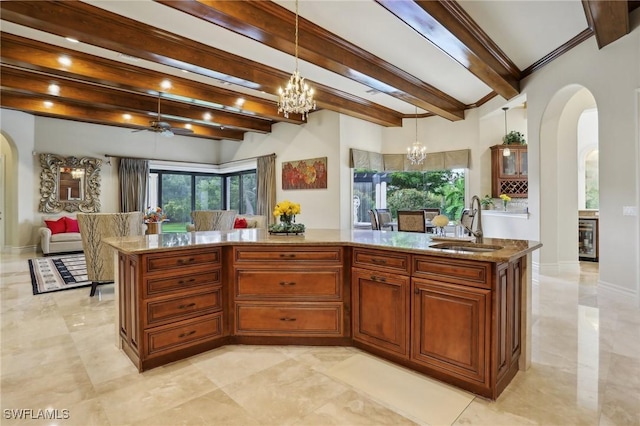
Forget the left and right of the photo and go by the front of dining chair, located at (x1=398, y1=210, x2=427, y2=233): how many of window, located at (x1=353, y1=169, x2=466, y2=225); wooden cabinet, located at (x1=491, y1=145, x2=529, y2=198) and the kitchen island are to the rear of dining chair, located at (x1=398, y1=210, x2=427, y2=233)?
1

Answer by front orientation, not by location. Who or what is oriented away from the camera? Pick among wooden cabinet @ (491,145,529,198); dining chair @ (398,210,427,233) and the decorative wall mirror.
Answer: the dining chair

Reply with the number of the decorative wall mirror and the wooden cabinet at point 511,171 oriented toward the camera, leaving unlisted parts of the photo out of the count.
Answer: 2

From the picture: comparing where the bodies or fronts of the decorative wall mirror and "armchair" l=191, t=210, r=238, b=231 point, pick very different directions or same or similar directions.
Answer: very different directions

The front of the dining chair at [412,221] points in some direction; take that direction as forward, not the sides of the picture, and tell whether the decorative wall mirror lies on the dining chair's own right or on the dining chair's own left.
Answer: on the dining chair's own left

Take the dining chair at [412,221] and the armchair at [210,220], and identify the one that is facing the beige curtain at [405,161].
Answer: the dining chair at [412,221]

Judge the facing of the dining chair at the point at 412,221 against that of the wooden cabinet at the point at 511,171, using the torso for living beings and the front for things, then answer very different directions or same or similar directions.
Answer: very different directions

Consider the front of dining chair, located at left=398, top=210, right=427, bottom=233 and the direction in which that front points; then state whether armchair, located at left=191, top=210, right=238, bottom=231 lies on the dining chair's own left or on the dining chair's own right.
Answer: on the dining chair's own left

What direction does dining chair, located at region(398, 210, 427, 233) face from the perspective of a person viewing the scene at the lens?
facing away from the viewer
